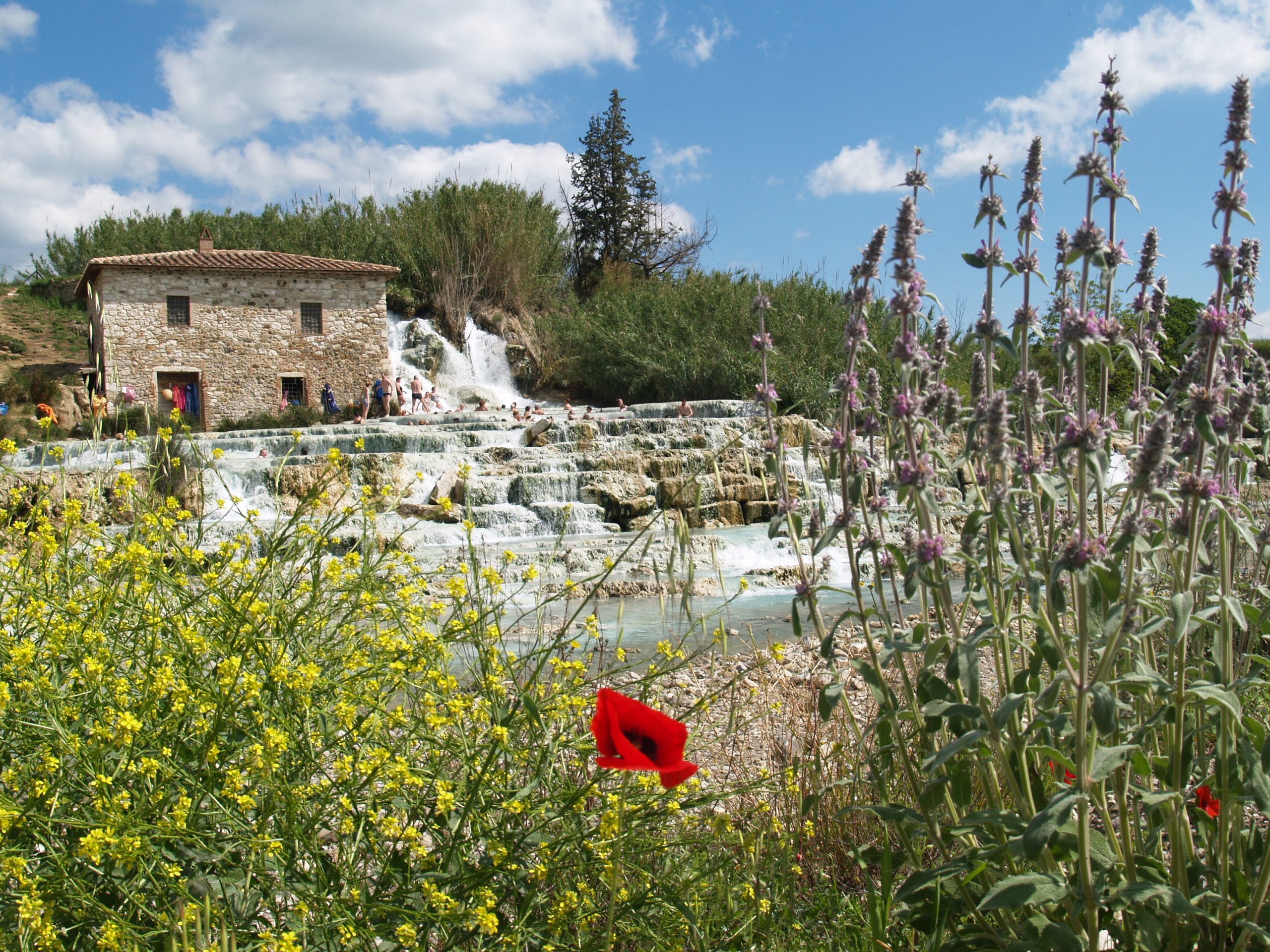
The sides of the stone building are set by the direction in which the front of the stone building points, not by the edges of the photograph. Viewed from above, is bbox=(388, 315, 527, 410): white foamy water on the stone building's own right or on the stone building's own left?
on the stone building's own left

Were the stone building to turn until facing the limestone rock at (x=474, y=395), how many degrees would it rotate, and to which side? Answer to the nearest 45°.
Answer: approximately 90° to its left

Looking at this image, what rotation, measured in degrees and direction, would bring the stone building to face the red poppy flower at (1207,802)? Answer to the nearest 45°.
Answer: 0° — it already faces it

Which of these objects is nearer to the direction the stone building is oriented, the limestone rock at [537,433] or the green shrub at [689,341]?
the limestone rock

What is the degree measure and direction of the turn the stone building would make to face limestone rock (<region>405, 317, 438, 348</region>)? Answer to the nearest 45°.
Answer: approximately 135° to its left

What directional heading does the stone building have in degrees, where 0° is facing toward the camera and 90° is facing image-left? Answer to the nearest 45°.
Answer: approximately 0°

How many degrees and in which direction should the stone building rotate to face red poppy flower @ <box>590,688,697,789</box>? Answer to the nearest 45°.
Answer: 0° — it already faces it

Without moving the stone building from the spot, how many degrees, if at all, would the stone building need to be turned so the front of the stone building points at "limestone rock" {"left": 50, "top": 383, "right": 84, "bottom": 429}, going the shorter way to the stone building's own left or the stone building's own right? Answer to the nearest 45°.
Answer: approximately 45° to the stone building's own right

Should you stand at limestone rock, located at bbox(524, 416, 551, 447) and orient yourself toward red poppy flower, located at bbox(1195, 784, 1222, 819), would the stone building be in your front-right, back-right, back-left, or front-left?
back-right
